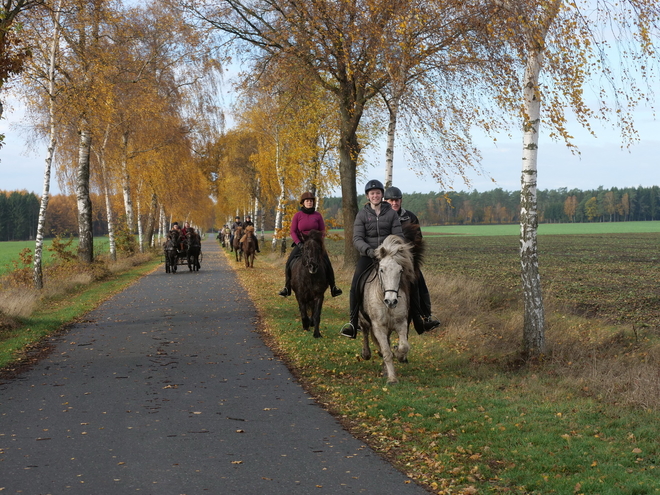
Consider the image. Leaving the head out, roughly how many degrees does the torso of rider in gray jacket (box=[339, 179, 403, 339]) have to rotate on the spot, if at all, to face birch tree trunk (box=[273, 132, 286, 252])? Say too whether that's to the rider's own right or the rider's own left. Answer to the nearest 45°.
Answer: approximately 180°

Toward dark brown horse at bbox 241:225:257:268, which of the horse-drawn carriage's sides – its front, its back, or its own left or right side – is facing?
left

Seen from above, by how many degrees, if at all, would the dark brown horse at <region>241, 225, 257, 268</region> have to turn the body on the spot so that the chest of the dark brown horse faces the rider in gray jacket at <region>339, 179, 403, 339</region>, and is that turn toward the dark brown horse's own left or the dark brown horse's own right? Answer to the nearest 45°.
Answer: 0° — it already faces them

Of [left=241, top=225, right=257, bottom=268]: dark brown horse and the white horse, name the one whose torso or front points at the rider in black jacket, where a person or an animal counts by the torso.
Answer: the dark brown horse

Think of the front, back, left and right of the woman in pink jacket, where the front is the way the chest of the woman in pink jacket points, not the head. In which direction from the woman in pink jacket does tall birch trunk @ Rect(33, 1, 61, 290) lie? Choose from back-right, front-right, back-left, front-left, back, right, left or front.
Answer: back-right

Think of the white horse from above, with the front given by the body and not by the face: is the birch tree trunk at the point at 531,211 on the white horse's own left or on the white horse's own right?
on the white horse's own left

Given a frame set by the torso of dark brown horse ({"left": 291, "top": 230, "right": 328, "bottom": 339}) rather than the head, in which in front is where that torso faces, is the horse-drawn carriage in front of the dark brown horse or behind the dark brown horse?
behind

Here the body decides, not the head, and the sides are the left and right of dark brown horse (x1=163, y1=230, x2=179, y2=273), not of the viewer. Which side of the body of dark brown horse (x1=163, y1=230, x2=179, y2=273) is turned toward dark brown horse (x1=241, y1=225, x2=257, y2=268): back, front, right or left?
left
